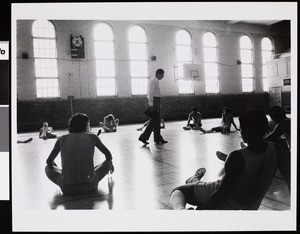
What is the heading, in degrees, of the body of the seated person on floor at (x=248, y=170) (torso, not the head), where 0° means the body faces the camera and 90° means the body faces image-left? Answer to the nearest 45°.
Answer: approximately 135°

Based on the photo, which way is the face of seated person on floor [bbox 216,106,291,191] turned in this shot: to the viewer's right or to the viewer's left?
to the viewer's left

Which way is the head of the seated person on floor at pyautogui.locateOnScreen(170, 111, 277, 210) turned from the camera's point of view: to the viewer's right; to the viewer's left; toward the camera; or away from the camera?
away from the camera

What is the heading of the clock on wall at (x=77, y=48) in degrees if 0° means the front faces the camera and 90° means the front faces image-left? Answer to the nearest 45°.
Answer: approximately 0°
